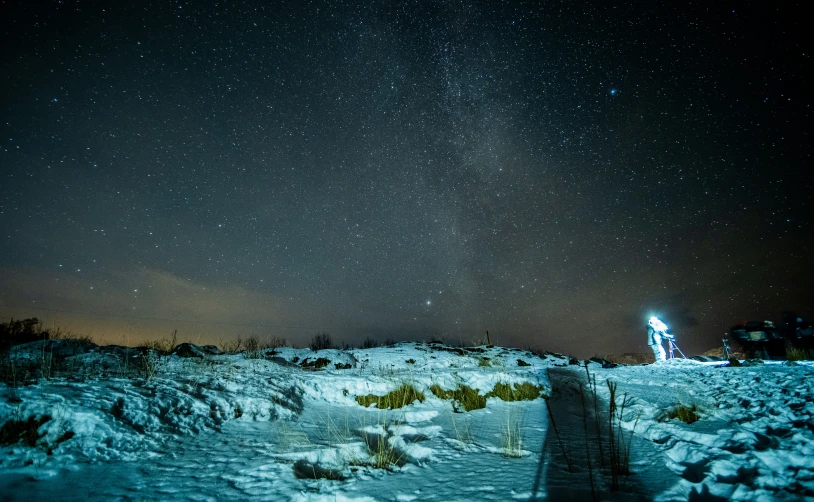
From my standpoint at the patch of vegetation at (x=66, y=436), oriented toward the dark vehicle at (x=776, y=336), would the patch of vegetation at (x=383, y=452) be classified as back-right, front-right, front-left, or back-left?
front-right

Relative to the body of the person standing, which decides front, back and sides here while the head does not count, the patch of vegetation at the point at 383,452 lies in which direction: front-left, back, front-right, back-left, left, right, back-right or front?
right

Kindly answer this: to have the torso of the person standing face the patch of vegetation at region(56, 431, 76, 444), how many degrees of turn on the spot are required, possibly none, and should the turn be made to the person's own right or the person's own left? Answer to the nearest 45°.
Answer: approximately 90° to the person's own right

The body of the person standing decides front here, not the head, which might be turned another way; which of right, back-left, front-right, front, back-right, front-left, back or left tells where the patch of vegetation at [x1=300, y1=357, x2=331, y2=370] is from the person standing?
back-right

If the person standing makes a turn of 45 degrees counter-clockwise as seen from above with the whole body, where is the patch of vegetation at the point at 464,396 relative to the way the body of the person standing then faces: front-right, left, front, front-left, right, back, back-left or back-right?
back-right

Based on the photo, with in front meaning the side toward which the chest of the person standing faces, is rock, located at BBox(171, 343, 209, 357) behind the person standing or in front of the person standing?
behind

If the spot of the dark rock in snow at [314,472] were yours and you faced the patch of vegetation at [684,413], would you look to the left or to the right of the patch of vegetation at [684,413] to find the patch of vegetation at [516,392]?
left

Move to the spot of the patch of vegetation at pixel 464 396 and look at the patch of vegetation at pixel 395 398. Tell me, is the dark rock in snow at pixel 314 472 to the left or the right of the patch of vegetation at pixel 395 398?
left

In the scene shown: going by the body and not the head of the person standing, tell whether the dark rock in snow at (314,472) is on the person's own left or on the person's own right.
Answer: on the person's own right

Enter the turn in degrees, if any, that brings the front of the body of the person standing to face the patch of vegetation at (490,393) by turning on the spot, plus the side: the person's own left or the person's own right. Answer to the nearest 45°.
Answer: approximately 90° to the person's own right
